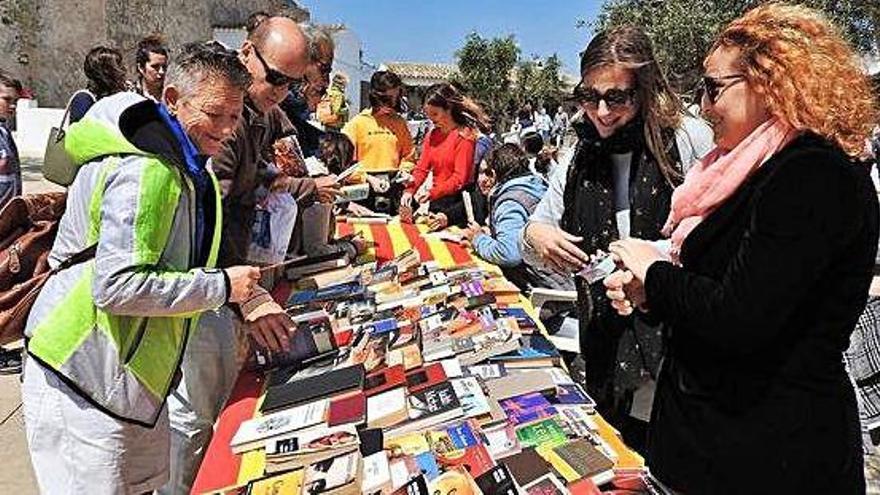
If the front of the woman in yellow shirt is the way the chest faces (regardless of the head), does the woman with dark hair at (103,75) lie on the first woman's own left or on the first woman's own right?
on the first woman's own right

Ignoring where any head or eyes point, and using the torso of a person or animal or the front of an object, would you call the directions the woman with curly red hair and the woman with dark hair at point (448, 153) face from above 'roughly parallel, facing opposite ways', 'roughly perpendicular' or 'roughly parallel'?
roughly perpendicular

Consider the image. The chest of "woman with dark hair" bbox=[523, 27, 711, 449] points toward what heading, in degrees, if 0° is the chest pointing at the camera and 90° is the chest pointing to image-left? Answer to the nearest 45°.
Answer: approximately 45°

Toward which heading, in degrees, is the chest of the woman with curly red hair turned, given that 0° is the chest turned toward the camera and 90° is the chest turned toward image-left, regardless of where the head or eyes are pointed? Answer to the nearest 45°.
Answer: approximately 90°

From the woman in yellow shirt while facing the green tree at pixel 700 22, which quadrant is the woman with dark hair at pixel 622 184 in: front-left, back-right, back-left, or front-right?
back-right

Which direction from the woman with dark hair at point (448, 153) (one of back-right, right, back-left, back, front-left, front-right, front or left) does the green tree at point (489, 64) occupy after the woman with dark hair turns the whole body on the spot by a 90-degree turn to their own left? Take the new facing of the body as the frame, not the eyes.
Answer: back-left

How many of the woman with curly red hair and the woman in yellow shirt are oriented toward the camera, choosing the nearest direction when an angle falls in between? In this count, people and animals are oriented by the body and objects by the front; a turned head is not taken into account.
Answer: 1

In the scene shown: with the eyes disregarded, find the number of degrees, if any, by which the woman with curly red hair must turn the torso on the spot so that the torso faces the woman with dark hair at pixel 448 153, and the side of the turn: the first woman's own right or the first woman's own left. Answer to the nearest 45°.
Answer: approximately 45° to the first woman's own right
